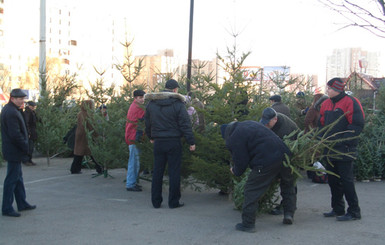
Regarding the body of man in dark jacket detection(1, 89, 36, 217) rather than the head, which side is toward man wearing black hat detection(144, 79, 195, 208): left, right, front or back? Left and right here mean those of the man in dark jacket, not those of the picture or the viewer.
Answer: front

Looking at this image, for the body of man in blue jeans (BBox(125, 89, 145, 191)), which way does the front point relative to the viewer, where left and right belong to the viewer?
facing to the right of the viewer

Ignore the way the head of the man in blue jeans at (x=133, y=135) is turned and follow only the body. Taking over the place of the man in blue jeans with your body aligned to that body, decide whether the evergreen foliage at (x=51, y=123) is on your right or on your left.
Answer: on your left

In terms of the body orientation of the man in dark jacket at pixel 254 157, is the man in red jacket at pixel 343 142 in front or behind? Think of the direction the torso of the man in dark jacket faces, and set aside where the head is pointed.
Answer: behind

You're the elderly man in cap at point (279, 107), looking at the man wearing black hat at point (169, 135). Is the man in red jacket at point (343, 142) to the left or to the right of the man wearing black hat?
left

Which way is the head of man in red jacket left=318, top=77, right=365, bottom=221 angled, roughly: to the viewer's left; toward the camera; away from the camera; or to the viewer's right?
to the viewer's left

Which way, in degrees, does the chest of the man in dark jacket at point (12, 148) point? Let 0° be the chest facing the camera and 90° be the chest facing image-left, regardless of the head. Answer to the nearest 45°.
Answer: approximately 270°

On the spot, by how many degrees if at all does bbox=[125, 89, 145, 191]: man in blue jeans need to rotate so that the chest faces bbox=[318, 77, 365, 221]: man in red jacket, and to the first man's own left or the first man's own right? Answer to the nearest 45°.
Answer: approximately 45° to the first man's own right
